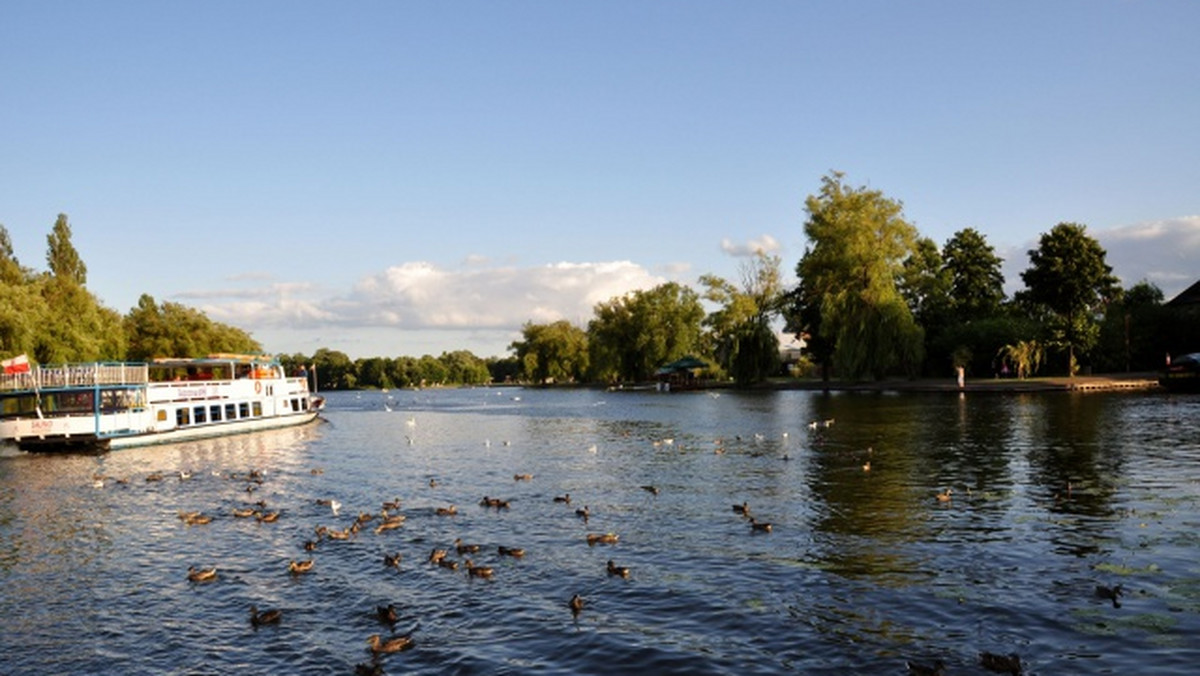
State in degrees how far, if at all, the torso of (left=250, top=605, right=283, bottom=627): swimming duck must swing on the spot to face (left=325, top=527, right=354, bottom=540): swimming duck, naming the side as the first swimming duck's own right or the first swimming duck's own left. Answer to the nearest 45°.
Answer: approximately 90° to the first swimming duck's own right

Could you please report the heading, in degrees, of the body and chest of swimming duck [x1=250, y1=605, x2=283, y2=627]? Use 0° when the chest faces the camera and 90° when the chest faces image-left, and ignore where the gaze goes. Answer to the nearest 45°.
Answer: approximately 90°

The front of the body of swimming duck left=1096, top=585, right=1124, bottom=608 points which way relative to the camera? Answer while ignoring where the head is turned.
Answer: to the viewer's right

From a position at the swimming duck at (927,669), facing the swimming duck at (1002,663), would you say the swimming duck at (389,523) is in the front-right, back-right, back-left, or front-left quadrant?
back-left

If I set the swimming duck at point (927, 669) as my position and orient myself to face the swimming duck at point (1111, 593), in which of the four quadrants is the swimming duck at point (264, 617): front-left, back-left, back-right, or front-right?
back-left

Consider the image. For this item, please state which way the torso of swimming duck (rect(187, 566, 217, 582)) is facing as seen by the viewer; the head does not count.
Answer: to the viewer's left

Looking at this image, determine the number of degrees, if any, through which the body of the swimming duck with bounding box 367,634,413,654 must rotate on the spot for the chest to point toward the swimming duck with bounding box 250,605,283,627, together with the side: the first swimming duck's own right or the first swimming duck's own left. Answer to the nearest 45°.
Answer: approximately 45° to the first swimming duck's own right

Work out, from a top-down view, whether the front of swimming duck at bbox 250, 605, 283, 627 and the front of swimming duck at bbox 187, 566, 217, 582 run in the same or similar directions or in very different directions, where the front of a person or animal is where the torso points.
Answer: same or similar directions

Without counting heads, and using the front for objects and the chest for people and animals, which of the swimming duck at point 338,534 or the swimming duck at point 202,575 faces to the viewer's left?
the swimming duck at point 202,575

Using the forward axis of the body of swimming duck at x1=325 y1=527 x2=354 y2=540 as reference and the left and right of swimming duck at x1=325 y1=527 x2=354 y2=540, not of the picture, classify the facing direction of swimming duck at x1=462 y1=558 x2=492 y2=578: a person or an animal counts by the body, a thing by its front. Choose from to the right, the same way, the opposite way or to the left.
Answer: the opposite way
